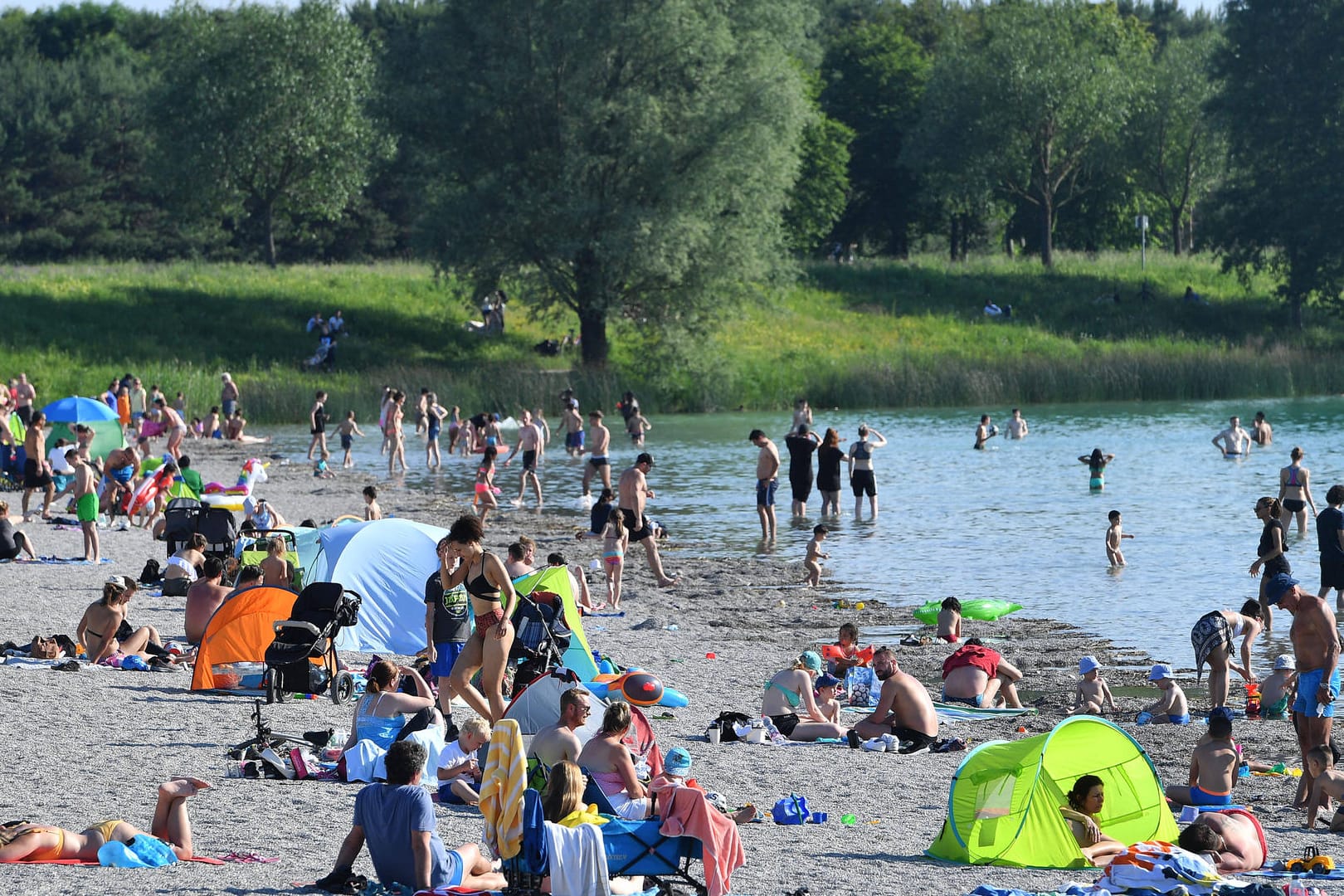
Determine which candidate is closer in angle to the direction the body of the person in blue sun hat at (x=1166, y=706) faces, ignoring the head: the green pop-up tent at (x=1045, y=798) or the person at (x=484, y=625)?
the person

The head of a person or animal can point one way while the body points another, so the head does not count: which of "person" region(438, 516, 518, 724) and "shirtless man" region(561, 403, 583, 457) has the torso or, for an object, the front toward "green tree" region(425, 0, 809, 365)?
the shirtless man

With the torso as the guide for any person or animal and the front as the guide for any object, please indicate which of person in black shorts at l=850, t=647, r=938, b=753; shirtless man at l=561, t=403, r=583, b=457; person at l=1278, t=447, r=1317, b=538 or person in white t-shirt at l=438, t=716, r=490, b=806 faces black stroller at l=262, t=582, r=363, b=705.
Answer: the person in black shorts

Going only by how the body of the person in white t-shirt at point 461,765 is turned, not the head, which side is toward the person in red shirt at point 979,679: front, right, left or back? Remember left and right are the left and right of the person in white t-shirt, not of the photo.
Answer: left

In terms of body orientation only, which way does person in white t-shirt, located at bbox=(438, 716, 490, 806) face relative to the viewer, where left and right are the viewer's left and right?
facing the viewer and to the right of the viewer

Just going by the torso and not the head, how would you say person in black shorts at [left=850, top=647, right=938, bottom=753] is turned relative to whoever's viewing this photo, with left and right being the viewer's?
facing to the left of the viewer
